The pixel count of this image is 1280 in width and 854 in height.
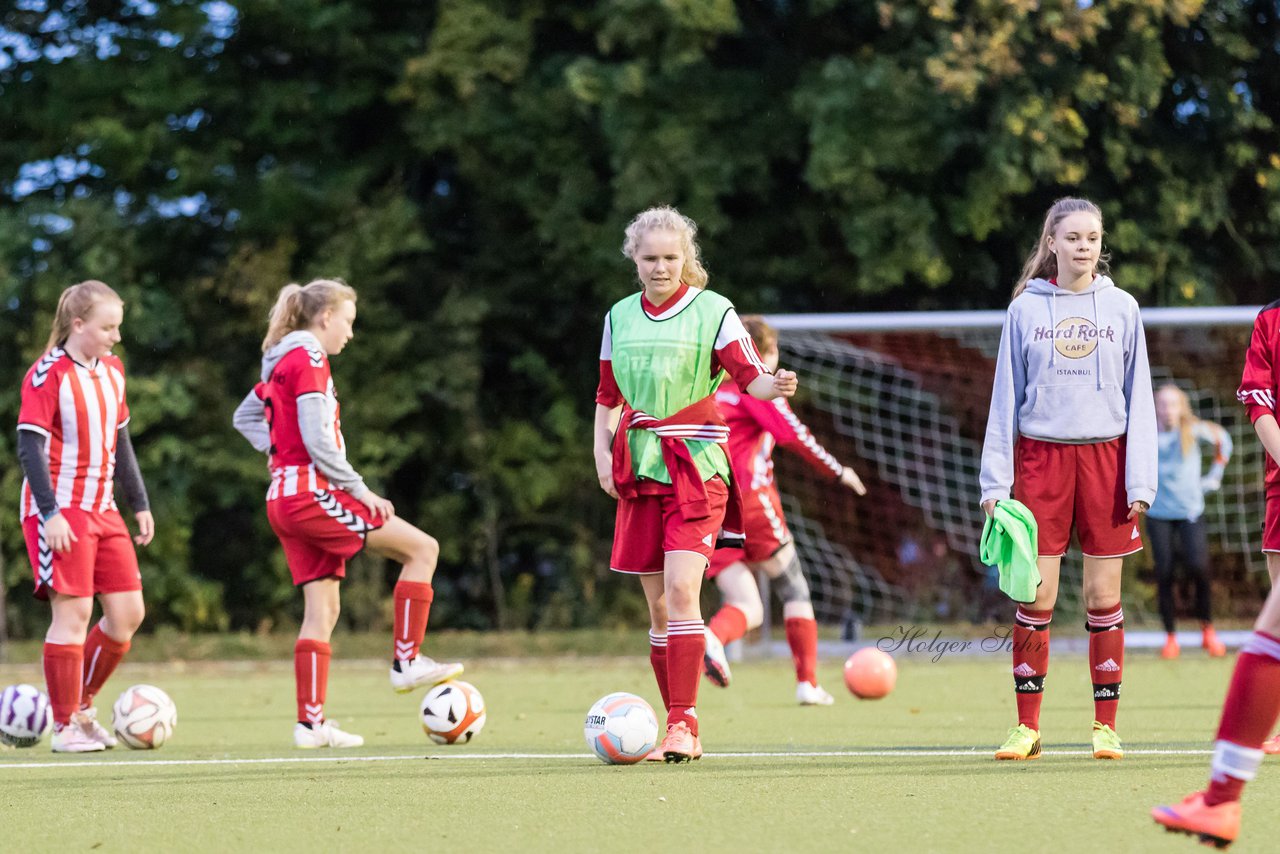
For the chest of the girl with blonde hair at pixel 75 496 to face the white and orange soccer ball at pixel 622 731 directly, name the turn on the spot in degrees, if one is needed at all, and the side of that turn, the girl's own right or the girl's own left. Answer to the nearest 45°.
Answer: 0° — they already face it

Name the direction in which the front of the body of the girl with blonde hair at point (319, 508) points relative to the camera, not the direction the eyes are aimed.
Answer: to the viewer's right

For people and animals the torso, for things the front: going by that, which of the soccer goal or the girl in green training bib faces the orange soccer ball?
the soccer goal

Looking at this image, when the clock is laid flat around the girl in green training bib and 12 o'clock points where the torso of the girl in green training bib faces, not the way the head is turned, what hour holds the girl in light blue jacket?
The girl in light blue jacket is roughly at 7 o'clock from the girl in green training bib.

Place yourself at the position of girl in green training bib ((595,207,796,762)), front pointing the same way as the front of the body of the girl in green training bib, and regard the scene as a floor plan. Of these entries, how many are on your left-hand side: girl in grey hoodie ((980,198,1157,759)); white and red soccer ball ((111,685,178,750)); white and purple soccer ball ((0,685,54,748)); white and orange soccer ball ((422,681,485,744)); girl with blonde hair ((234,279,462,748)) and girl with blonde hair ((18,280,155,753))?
1

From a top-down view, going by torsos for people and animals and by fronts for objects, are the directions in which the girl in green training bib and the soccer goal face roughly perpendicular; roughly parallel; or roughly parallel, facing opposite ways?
roughly parallel

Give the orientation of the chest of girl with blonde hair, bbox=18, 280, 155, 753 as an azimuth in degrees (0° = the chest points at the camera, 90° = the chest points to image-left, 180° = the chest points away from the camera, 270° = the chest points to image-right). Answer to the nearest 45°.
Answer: approximately 315°

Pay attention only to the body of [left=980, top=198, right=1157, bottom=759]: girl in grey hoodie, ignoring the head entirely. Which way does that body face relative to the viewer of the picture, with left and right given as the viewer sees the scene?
facing the viewer

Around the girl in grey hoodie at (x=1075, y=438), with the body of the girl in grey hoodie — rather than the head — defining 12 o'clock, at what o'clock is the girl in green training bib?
The girl in green training bib is roughly at 3 o'clock from the girl in grey hoodie.

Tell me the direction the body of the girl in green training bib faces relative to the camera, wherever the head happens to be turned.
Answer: toward the camera

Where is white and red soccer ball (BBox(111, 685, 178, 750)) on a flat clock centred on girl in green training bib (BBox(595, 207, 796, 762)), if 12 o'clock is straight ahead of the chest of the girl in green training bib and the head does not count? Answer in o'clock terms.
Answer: The white and red soccer ball is roughly at 4 o'clock from the girl in green training bib.

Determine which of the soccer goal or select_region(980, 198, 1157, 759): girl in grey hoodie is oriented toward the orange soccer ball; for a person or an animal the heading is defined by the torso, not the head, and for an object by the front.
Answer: the soccer goal

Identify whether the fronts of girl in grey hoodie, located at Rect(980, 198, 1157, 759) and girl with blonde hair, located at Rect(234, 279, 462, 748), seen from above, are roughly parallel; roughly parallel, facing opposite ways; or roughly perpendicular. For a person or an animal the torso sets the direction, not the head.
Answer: roughly perpendicular

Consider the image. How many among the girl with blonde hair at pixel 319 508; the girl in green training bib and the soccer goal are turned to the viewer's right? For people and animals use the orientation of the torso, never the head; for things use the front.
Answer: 1

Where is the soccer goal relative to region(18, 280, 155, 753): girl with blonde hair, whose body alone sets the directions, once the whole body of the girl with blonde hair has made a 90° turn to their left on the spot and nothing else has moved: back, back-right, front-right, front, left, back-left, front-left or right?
front

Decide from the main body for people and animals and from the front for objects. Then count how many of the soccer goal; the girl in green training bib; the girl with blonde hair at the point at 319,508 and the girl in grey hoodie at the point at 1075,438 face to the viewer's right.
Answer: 1

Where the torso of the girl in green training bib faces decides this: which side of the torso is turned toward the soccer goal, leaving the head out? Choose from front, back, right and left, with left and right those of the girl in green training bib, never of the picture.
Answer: back

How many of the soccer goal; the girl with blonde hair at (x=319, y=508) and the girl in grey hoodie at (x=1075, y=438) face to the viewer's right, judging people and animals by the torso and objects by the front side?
1

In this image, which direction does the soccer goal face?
toward the camera
